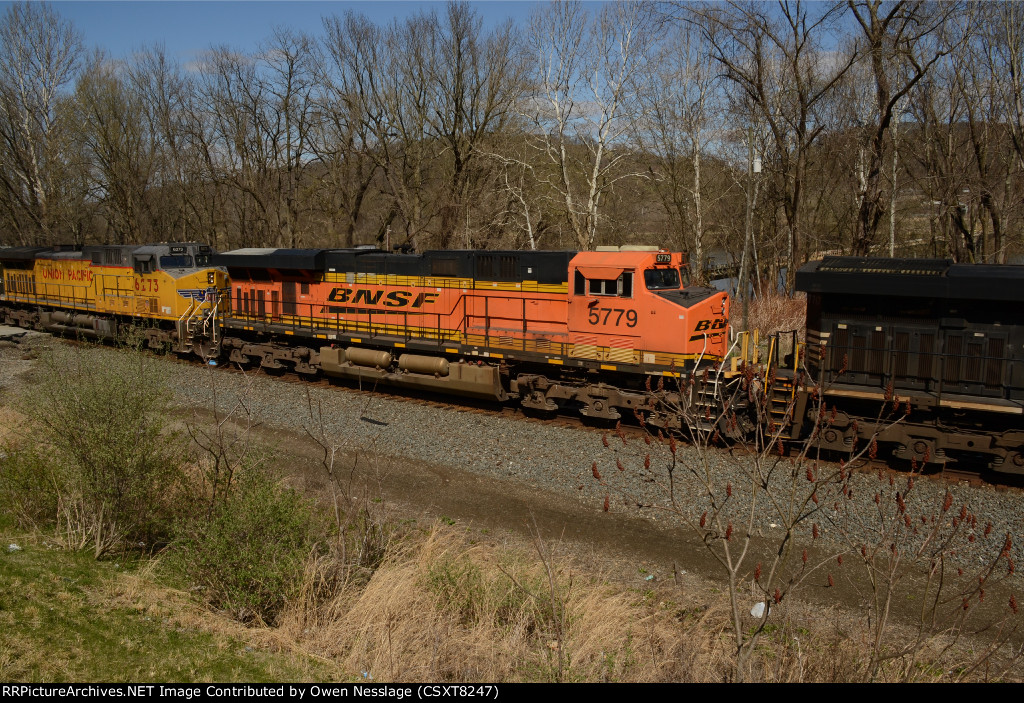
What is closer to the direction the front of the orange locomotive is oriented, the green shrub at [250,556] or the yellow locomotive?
the green shrub

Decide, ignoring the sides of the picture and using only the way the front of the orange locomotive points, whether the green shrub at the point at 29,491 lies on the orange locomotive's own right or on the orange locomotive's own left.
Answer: on the orange locomotive's own right

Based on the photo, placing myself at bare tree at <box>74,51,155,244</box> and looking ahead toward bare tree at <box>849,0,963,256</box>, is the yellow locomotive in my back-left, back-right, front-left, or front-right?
front-right

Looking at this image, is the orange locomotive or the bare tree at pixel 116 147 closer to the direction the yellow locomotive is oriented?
the orange locomotive

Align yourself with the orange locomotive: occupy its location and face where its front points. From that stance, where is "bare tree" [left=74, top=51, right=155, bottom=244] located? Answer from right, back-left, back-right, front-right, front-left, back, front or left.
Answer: back

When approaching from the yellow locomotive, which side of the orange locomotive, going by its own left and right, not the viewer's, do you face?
back

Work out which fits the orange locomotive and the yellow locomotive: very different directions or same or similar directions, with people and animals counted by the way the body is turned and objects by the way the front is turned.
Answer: same or similar directions

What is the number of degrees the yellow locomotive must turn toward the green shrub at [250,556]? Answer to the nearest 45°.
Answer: approximately 45° to its right

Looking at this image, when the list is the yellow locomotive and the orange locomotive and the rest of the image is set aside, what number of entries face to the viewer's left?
0

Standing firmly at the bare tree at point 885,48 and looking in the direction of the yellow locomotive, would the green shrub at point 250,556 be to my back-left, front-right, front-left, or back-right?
front-left

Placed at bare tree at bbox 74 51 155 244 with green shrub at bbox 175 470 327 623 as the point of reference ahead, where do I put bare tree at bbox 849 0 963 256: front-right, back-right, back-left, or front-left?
front-left

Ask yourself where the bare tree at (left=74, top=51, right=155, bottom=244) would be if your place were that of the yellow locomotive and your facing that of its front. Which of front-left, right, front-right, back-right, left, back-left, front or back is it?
back-left

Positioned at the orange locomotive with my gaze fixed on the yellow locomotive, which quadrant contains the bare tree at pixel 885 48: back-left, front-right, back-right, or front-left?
back-right

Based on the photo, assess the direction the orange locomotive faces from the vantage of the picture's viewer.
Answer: facing the viewer and to the right of the viewer

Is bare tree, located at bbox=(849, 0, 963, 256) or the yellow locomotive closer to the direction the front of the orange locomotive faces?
the bare tree

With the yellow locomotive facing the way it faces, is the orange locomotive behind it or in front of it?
in front
